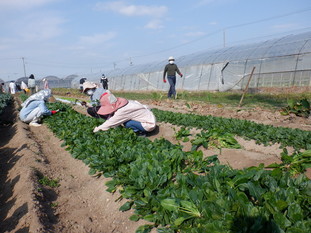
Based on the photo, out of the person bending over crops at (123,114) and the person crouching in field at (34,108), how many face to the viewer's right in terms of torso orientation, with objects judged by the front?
1

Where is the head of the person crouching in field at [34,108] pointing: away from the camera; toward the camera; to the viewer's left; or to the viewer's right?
to the viewer's right

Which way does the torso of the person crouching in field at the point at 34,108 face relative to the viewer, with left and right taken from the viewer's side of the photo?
facing to the right of the viewer

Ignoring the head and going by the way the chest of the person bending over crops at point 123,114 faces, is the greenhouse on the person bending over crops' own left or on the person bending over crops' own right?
on the person bending over crops' own right

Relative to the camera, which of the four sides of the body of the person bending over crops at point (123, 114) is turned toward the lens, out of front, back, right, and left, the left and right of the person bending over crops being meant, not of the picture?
left

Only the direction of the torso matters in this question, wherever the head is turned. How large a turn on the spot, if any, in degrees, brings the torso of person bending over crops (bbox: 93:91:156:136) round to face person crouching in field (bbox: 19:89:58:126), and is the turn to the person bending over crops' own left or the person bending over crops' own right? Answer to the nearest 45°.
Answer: approximately 45° to the person bending over crops' own right

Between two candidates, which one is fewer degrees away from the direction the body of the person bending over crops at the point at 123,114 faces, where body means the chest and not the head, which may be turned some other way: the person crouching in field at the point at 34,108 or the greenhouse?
the person crouching in field

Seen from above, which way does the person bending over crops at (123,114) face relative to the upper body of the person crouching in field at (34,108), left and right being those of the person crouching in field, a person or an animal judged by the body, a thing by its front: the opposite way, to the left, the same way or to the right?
the opposite way

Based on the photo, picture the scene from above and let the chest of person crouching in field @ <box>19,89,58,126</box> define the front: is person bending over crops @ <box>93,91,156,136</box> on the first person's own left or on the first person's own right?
on the first person's own right

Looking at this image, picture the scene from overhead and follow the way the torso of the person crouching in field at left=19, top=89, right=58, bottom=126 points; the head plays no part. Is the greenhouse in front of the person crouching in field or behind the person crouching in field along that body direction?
in front
